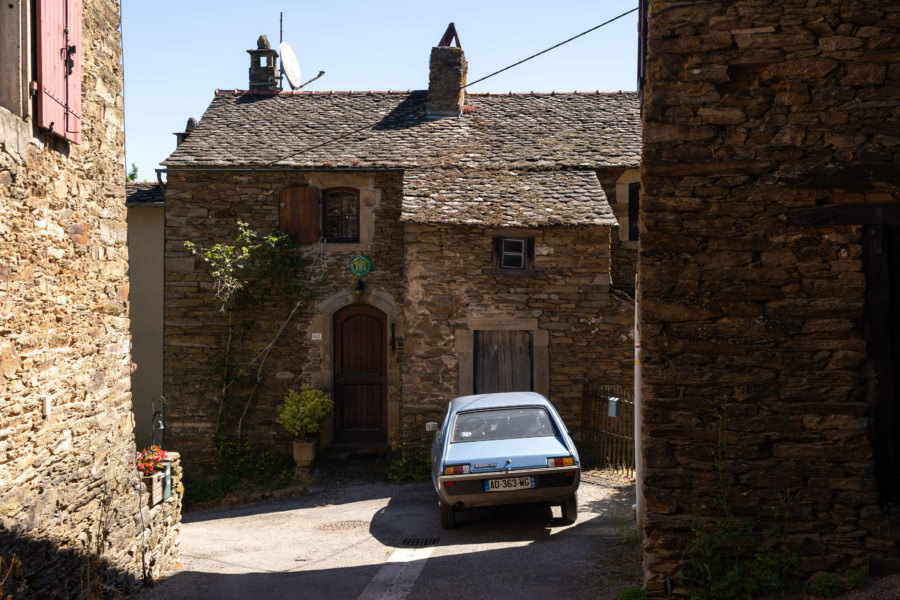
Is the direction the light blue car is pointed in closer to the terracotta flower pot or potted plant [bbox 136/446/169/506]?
the terracotta flower pot

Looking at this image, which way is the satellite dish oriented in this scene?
to the viewer's right

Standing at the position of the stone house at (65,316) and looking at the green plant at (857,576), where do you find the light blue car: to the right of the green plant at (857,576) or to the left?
left

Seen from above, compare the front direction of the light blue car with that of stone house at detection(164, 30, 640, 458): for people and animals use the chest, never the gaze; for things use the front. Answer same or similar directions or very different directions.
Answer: very different directions

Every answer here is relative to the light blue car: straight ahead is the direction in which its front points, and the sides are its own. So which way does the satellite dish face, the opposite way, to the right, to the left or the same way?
to the right

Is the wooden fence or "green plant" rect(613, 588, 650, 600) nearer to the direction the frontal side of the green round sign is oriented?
the green plant

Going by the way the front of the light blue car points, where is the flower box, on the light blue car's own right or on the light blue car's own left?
on the light blue car's own left

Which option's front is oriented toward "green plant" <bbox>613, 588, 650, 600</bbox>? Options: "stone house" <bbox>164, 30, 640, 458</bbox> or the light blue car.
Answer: the stone house

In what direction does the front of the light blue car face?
away from the camera
